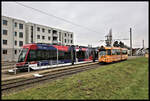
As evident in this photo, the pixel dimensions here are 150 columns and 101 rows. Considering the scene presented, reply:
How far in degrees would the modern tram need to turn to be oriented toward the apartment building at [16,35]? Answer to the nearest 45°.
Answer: approximately 90° to its right

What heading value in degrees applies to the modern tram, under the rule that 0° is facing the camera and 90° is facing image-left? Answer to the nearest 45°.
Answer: approximately 45°

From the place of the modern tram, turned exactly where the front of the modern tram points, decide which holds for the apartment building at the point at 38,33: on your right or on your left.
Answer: on your right
